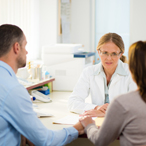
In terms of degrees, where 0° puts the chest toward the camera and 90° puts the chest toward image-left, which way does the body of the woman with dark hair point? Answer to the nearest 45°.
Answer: approximately 135°

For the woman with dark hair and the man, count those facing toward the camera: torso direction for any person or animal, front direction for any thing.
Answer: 0

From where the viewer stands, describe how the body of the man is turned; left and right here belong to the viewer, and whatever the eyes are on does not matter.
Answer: facing away from the viewer and to the right of the viewer

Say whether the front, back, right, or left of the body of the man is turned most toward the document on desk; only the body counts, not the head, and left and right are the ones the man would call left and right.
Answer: front

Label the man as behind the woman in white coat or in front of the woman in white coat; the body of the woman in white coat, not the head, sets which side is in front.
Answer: in front

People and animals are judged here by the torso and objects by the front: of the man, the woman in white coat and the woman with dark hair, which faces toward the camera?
the woman in white coat

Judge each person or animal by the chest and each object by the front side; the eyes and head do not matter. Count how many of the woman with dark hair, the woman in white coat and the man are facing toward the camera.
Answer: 1

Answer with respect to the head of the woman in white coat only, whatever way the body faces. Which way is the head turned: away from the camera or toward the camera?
toward the camera

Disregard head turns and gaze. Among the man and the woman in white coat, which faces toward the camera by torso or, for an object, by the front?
the woman in white coat

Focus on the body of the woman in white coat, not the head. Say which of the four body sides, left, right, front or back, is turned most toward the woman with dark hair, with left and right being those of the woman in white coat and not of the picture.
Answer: front

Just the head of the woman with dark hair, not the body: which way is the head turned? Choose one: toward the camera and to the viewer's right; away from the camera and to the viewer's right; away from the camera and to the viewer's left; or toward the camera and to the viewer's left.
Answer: away from the camera and to the viewer's left

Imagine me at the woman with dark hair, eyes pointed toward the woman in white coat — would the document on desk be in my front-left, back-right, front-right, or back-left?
front-left

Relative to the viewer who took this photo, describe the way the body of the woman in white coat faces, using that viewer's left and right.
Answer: facing the viewer

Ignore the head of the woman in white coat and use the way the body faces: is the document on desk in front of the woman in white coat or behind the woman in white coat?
in front

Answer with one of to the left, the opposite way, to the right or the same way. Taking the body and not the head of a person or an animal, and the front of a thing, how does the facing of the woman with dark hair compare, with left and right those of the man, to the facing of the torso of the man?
to the left
